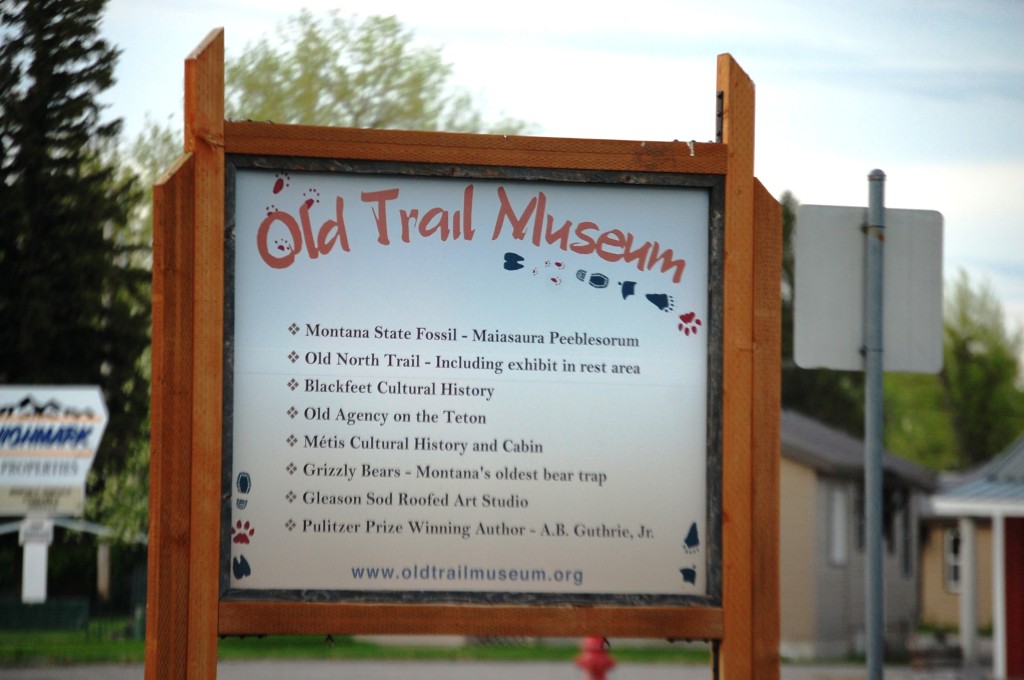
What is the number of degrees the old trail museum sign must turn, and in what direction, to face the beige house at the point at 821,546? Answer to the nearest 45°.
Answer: approximately 180°

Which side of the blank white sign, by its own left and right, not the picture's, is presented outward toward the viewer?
back

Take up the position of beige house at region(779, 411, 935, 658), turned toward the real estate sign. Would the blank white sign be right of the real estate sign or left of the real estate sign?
left

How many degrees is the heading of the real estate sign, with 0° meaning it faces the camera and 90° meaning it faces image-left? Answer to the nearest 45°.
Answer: approximately 0°

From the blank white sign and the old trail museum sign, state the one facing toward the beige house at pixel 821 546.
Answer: the blank white sign

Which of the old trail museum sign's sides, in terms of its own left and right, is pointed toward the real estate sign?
back

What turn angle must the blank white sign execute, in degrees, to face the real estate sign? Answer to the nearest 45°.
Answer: approximately 45° to its left

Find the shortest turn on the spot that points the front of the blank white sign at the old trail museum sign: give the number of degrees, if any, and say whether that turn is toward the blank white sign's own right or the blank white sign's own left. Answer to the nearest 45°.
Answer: approximately 135° to the blank white sign's own left

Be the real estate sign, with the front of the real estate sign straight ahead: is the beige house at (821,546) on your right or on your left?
on your left

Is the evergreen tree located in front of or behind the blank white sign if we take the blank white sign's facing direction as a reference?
in front

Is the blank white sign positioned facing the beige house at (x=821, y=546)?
yes

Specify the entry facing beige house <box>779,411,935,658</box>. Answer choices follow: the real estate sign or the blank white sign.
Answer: the blank white sign
